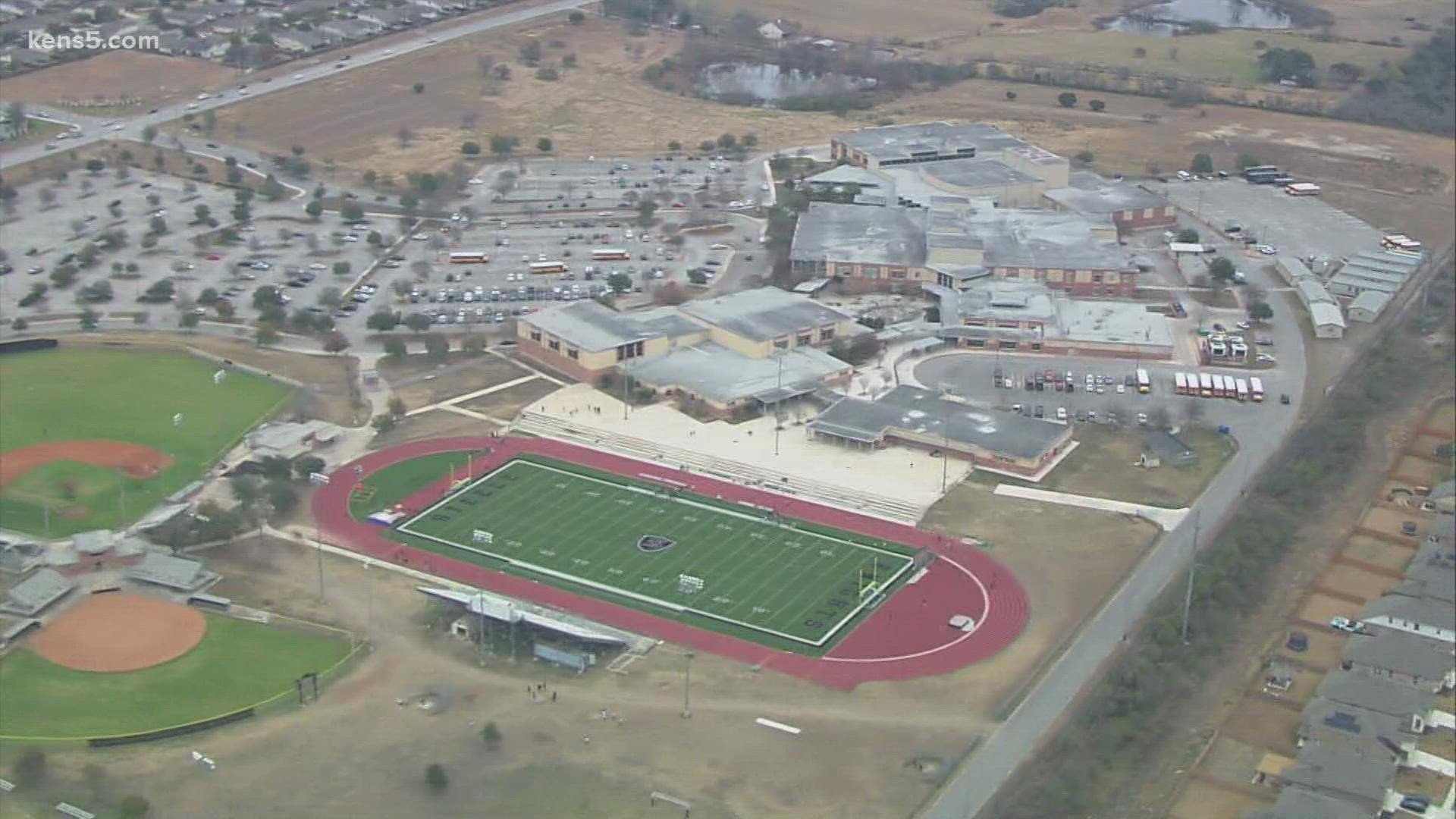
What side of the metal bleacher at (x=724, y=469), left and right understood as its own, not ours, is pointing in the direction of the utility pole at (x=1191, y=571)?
left

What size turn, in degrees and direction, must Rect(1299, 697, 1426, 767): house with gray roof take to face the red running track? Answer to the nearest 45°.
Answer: approximately 135° to its right

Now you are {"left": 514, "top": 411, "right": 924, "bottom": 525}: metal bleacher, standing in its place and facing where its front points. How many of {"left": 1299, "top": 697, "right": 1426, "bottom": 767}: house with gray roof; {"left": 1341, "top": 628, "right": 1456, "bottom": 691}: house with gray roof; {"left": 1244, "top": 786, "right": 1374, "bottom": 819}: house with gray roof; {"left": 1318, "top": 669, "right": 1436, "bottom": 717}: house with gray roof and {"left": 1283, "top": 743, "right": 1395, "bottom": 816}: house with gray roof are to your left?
5

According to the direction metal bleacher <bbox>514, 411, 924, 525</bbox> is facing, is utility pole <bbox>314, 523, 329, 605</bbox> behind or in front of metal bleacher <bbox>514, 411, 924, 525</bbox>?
in front

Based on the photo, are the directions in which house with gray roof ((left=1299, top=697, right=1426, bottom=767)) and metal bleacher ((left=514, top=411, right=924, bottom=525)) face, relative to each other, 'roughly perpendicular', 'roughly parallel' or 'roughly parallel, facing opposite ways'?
roughly perpendicular

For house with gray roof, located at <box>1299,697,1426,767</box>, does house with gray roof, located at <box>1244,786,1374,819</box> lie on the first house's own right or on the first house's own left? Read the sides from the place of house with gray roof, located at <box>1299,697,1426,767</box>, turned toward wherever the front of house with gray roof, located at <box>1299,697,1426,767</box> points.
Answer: on the first house's own right

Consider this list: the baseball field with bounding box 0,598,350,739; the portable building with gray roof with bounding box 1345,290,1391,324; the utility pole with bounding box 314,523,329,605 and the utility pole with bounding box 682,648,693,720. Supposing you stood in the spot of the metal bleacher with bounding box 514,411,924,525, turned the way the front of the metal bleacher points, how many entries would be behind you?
1

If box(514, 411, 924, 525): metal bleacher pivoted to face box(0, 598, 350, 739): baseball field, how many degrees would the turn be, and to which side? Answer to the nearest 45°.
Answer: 0° — it already faces it

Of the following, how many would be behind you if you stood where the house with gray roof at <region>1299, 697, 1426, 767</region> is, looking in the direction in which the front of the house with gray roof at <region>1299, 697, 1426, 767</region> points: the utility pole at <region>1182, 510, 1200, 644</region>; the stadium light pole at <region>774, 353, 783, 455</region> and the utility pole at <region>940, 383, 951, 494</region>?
3

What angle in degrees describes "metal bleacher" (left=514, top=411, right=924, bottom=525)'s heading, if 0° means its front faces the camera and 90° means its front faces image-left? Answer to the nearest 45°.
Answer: approximately 45°

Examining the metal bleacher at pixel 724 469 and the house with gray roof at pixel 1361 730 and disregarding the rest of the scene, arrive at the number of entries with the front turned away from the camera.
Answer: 0

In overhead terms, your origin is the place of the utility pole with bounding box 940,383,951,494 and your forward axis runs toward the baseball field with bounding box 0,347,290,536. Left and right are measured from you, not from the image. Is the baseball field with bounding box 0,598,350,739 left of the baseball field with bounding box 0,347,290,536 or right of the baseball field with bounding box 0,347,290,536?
left
